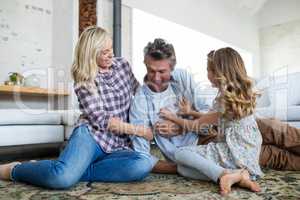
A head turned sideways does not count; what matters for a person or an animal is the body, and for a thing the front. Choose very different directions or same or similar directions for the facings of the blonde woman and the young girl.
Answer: very different directions

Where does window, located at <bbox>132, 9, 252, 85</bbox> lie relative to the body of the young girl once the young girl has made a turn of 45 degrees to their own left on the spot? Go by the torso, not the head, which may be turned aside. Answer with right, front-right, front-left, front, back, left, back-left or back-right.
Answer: right

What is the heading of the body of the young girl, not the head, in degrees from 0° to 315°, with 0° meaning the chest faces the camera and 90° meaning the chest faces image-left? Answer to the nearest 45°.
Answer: approximately 135°

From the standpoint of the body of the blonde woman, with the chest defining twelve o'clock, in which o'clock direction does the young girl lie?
The young girl is roughly at 11 o'clock from the blonde woman.
